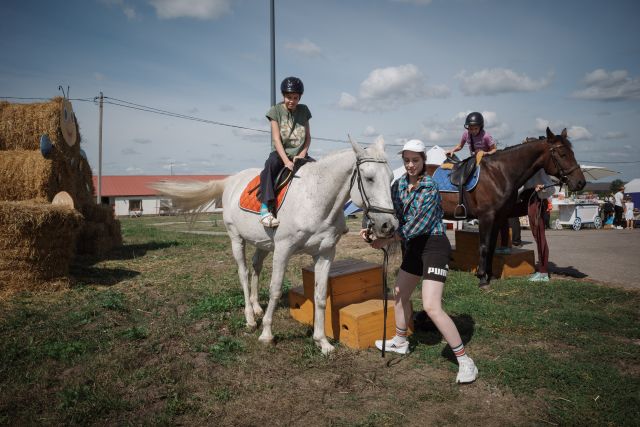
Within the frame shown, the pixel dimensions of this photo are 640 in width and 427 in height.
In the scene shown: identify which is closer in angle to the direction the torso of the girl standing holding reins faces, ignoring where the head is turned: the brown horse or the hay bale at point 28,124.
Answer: the hay bale

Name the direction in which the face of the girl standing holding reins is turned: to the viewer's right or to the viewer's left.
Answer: to the viewer's left

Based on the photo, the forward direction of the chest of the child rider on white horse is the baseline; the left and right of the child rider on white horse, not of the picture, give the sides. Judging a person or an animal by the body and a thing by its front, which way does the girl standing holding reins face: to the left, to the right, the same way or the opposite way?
to the right

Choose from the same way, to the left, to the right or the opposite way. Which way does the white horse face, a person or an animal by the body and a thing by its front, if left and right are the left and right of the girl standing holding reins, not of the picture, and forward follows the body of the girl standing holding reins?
to the left

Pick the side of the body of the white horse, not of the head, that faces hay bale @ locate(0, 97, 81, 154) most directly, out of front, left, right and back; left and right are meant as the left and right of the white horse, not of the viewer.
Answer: back

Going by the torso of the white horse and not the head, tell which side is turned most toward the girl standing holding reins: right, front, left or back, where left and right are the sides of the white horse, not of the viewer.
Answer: front

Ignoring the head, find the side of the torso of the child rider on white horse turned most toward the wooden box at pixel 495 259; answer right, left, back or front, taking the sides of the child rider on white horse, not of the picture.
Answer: left

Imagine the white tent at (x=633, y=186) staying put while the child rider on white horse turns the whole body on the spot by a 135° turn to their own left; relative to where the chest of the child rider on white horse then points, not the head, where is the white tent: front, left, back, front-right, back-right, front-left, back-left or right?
front-right

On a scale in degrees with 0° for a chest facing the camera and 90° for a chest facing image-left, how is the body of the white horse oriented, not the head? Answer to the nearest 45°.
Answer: approximately 315°
